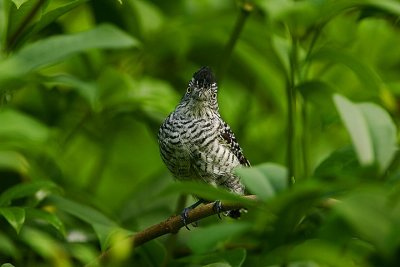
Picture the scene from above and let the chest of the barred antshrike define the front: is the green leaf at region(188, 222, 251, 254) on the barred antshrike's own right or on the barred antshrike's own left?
on the barred antshrike's own left

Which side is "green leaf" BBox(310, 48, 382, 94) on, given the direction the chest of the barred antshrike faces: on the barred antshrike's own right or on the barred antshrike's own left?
on the barred antshrike's own left

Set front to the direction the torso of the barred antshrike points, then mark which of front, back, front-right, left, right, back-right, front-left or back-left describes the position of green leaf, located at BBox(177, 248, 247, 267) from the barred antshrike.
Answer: front-left

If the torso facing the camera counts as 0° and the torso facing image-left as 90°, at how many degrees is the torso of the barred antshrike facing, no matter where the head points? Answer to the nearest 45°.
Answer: approximately 45°
